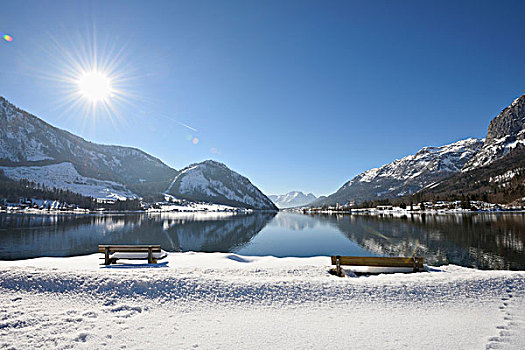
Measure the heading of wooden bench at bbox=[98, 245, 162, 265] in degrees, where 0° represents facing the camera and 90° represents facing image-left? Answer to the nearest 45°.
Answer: approximately 180°

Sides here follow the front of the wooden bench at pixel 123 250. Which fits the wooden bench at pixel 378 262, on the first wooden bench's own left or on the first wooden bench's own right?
on the first wooden bench's own right
